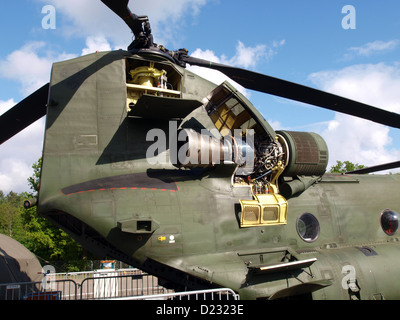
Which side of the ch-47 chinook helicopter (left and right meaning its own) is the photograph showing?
right
